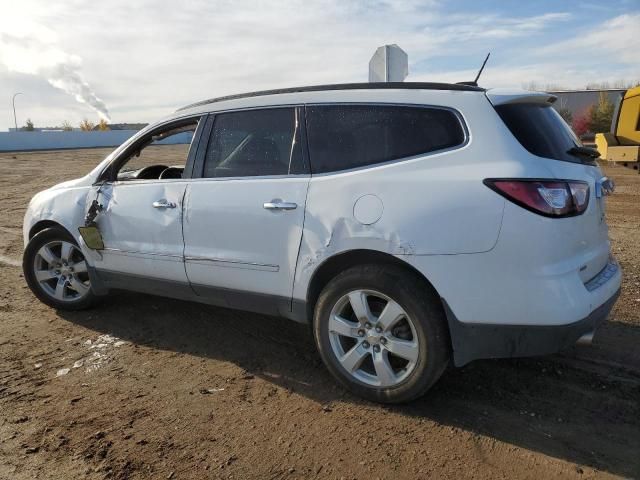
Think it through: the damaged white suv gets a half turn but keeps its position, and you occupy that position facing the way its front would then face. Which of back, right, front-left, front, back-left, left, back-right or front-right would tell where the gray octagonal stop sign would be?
back-left

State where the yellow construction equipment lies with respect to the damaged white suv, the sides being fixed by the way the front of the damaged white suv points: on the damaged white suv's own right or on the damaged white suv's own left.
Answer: on the damaged white suv's own right

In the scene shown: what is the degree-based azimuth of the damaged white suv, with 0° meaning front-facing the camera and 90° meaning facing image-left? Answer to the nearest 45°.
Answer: approximately 135°
